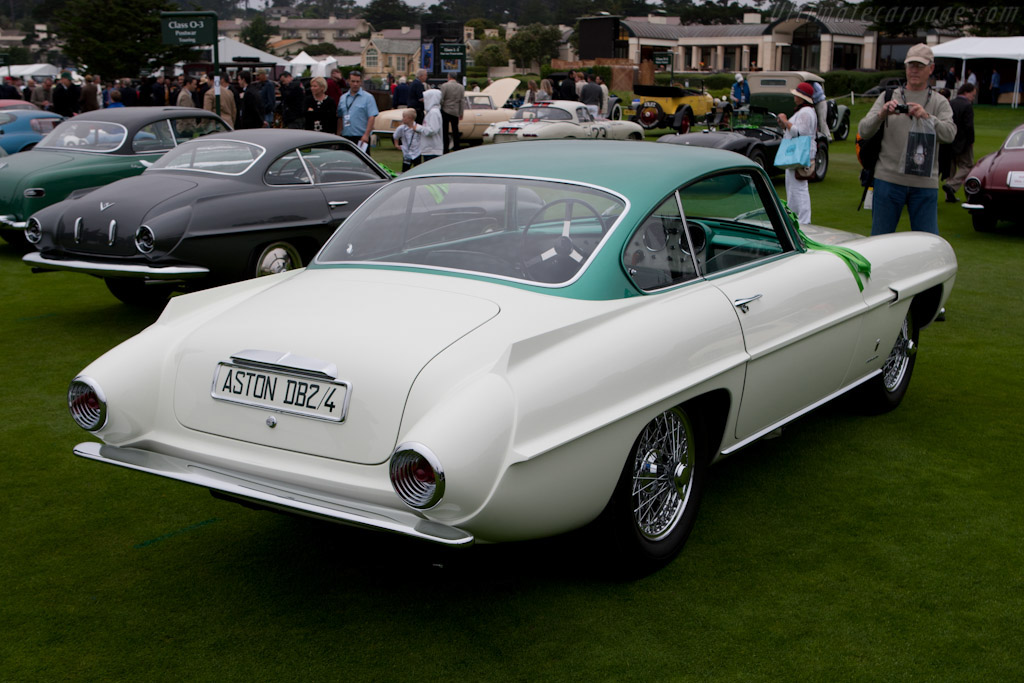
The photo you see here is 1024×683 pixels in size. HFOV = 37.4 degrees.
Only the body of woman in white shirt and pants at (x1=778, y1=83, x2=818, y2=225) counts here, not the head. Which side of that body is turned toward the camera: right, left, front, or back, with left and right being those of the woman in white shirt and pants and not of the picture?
left

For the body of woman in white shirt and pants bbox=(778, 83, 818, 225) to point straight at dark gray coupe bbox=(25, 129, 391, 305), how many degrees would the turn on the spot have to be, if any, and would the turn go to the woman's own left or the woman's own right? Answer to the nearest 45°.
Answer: approximately 45° to the woman's own left

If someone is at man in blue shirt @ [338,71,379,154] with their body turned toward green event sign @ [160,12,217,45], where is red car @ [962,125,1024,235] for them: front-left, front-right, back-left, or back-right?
back-right

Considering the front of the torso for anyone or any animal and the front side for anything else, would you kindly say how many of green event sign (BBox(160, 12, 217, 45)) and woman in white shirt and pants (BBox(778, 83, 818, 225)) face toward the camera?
1

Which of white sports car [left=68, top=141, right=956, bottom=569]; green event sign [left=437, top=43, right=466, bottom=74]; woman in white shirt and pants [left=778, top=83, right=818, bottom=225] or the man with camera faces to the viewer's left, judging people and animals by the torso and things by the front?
the woman in white shirt and pants

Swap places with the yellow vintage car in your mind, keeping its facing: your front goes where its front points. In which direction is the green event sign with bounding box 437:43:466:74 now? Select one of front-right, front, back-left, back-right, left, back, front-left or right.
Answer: back

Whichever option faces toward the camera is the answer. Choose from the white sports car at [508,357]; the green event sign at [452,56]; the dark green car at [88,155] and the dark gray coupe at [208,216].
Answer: the green event sign

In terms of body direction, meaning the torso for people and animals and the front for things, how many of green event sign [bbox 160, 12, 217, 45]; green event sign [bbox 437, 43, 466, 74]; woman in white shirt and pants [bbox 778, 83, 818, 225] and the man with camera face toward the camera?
3

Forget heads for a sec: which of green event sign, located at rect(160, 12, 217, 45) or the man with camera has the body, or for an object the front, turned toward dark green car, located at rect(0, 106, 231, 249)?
the green event sign

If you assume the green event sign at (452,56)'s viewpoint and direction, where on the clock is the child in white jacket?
The child in white jacket is roughly at 12 o'clock from the green event sign.

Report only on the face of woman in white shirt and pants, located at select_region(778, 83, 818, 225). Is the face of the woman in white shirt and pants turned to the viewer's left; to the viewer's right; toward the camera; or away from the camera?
to the viewer's left

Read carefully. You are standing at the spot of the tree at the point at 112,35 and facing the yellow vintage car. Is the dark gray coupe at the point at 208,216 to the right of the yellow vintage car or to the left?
right

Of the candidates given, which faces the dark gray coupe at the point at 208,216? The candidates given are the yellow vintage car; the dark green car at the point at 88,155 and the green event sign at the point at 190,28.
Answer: the green event sign
